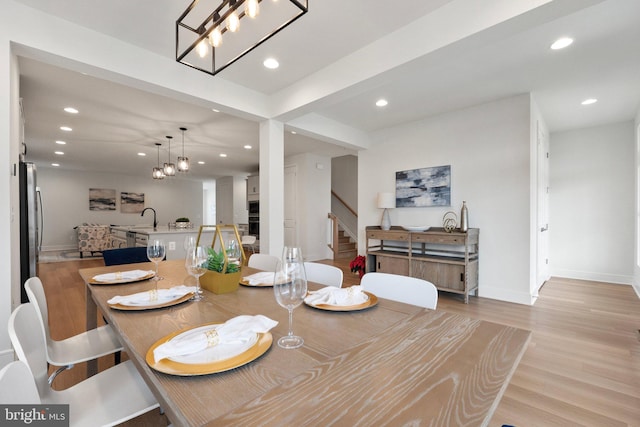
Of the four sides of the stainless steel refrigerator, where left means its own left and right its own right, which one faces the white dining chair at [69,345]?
right

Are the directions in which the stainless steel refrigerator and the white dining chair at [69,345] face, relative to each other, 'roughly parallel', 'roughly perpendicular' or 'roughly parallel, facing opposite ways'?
roughly parallel

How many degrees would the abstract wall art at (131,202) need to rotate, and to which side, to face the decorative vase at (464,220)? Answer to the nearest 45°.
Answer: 0° — it already faces it

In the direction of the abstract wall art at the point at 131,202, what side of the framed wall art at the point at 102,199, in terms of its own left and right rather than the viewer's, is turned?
left

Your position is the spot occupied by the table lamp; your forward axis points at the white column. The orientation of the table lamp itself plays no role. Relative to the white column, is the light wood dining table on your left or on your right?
left

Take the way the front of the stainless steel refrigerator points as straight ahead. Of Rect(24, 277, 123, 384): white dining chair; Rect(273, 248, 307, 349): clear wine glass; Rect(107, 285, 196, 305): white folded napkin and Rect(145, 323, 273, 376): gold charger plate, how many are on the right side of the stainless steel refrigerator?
4

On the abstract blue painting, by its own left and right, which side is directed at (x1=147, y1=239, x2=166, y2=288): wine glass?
front

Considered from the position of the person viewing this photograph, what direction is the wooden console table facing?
facing the viewer and to the left of the viewer

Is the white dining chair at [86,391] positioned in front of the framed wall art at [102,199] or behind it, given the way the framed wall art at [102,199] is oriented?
in front

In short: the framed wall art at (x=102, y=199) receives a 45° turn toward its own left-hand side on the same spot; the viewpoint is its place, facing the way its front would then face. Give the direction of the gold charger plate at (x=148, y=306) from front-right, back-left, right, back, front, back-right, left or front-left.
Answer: front-right

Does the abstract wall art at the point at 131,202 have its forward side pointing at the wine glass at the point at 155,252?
yes

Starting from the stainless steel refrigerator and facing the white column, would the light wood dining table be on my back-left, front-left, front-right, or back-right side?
front-right

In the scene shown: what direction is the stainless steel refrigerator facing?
to the viewer's right

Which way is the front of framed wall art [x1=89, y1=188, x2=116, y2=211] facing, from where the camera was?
facing the viewer

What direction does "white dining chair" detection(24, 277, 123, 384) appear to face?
to the viewer's right

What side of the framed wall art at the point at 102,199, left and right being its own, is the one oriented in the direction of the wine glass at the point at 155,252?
front

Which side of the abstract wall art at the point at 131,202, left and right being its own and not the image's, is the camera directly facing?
front

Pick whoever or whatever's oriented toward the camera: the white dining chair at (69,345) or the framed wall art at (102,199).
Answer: the framed wall art
